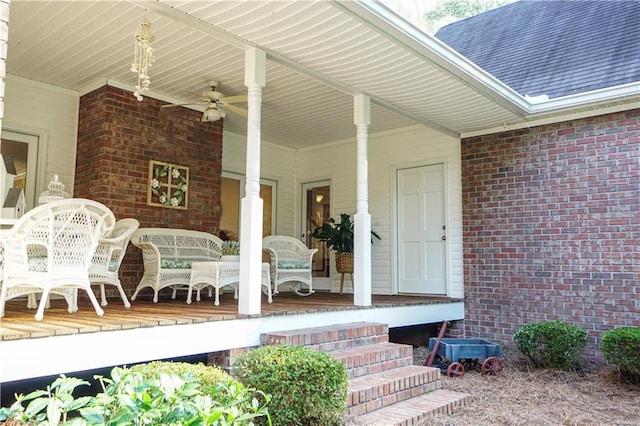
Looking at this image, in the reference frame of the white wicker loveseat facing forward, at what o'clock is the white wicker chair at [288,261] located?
The white wicker chair is roughly at 10 o'clock from the white wicker loveseat.

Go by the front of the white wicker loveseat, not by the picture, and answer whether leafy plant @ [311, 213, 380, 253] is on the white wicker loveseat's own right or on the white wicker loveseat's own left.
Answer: on the white wicker loveseat's own left

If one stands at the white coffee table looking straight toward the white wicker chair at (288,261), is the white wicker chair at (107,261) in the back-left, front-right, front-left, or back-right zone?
back-left
